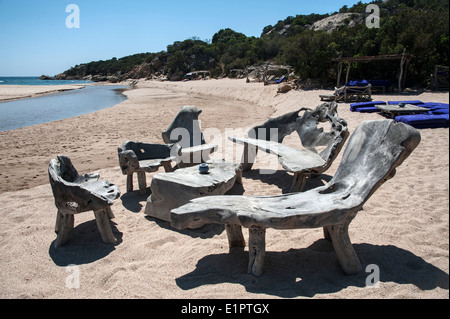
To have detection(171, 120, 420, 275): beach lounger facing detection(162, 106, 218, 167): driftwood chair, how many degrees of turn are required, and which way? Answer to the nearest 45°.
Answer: approximately 45° to its right

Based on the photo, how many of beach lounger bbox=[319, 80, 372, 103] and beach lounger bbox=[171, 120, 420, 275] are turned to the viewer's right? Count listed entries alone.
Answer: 0

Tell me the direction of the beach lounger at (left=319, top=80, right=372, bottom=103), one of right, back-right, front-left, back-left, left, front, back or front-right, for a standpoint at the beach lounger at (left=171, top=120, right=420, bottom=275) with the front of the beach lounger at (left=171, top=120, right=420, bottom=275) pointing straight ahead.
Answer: right

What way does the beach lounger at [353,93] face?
to the viewer's left

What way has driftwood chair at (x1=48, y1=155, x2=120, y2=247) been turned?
to the viewer's right

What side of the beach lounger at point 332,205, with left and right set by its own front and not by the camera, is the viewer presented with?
left

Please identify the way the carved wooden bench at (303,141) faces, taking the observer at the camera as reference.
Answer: facing the viewer and to the left of the viewer

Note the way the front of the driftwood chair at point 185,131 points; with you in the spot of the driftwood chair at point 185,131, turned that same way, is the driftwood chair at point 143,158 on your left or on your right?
on your right

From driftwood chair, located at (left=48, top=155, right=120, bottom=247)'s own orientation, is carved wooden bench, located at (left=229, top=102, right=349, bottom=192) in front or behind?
in front

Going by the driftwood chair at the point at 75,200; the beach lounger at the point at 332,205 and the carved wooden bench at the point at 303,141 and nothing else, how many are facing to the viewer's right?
1

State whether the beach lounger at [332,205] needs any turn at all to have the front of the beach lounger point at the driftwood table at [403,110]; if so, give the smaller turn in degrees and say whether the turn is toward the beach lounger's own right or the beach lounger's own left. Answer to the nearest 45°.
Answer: approximately 90° to the beach lounger's own right

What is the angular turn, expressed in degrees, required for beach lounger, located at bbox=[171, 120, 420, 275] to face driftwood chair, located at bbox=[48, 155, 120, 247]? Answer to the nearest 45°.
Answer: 0° — it already faces it

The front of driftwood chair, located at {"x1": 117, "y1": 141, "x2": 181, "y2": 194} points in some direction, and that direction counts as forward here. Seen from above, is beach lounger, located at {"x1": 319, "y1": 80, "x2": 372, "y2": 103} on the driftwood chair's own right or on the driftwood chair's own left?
on the driftwood chair's own left
